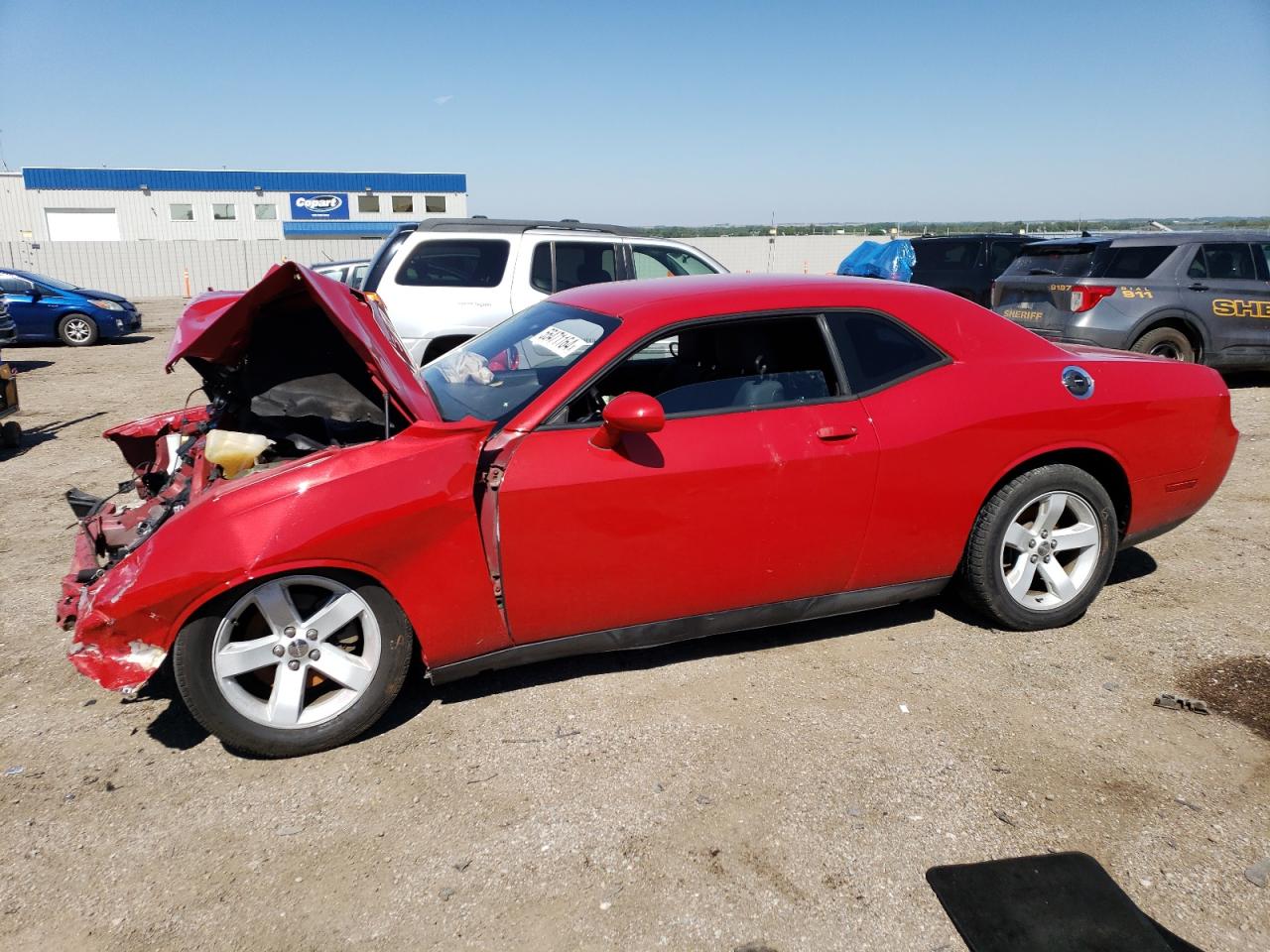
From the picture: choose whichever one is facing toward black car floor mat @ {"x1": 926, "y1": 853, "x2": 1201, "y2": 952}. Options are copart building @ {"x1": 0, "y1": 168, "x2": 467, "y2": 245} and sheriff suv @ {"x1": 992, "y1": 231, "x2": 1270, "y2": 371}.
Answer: the copart building

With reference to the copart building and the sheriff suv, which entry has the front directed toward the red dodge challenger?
the copart building

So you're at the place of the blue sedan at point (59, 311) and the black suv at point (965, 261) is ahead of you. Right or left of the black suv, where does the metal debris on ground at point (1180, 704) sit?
right

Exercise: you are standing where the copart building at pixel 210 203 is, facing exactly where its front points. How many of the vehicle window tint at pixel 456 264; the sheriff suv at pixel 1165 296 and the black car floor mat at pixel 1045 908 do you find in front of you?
3

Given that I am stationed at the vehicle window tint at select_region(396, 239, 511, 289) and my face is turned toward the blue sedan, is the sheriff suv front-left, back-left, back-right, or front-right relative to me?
back-right

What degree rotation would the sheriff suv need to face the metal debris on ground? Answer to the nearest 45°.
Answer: approximately 135° to its right

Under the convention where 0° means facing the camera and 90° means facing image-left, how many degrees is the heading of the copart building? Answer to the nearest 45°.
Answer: approximately 0°

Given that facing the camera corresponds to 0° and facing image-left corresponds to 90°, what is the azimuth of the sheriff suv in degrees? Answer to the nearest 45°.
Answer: approximately 225°

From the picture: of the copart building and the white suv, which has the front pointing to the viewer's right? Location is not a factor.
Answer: the white suv

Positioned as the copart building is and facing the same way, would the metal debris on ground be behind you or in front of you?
in front

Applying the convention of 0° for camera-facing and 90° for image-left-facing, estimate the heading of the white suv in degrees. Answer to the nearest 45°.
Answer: approximately 270°

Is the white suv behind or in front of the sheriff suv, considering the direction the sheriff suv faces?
behind

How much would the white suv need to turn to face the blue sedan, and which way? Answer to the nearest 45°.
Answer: approximately 135° to its left

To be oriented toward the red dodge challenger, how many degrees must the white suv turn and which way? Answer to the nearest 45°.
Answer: approximately 90° to its right

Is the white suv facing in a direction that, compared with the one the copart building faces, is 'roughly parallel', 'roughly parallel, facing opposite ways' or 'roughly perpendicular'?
roughly perpendicular
